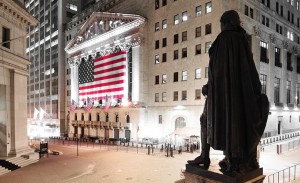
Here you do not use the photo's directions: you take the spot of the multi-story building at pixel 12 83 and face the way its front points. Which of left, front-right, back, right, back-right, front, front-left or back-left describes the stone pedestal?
front-right

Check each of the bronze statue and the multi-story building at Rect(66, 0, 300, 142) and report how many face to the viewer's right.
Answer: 0

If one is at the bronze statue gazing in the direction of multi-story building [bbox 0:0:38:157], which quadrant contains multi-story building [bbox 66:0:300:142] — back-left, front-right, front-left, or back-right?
front-right

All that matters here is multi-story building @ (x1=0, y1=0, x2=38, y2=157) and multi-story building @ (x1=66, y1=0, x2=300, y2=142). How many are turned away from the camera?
0

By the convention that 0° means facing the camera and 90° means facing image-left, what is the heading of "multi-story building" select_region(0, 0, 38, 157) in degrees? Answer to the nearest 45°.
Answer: approximately 315°

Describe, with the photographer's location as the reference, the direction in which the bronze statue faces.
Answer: facing away from the viewer and to the left of the viewer

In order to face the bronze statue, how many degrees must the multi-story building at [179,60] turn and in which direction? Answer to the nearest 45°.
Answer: approximately 45° to its left

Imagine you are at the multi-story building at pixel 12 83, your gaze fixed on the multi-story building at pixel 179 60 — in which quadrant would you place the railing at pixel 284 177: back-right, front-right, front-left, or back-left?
front-right

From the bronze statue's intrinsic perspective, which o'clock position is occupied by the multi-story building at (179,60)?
The multi-story building is roughly at 1 o'clock from the bronze statue.

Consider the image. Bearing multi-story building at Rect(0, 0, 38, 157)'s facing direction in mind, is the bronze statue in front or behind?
in front
